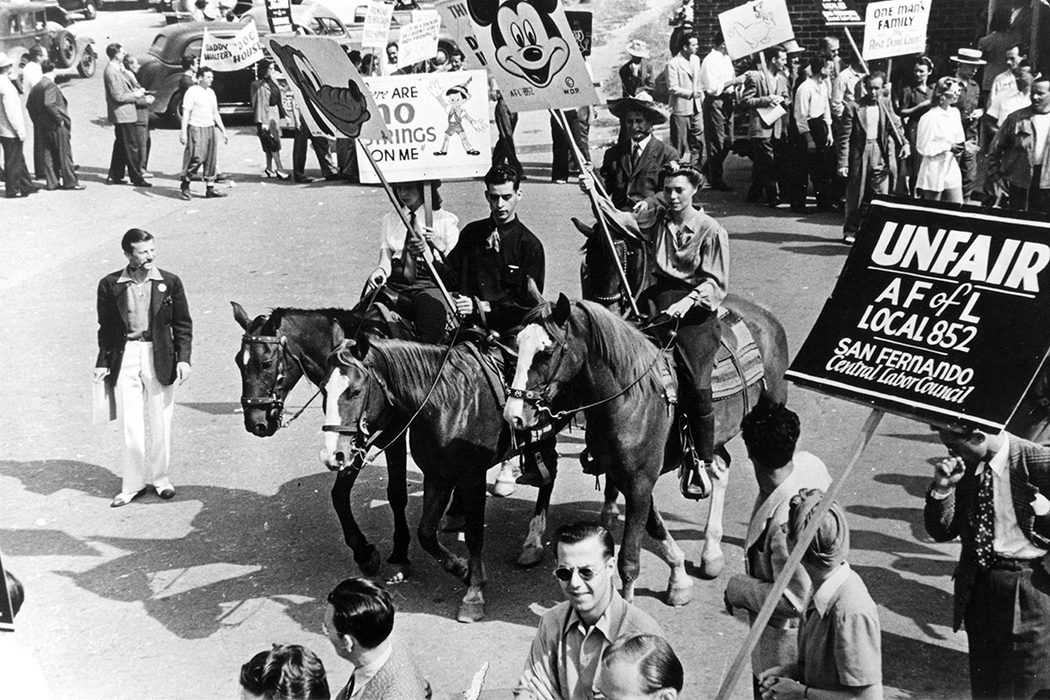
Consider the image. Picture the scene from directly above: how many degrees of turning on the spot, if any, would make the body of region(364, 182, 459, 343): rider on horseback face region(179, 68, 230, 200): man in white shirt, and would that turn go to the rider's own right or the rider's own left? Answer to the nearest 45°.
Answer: approximately 135° to the rider's own right

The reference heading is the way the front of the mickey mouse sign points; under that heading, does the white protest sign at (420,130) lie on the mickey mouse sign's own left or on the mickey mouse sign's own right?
on the mickey mouse sign's own right

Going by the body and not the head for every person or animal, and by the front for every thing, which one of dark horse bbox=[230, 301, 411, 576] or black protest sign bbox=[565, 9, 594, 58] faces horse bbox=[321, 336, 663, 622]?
the black protest sign

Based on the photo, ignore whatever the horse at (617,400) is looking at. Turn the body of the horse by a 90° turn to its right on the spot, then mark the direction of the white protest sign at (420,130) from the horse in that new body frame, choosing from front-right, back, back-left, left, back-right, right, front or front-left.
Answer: front

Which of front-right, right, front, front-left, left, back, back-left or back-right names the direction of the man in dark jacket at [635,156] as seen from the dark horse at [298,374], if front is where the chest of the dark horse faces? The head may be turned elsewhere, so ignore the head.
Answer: back

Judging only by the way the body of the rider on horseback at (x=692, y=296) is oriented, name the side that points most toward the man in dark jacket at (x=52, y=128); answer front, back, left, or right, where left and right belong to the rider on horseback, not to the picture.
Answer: right

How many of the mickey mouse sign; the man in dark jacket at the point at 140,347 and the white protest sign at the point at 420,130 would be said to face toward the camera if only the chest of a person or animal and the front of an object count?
3

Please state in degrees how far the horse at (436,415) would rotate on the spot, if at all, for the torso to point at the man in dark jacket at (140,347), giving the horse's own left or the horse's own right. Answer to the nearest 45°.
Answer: approximately 90° to the horse's own right

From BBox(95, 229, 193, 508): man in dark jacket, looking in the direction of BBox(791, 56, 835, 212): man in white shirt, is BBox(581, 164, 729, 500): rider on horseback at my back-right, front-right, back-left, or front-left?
front-right

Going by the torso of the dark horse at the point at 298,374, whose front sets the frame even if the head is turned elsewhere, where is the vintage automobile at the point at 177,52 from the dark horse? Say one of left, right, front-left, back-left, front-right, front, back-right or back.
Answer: back-right

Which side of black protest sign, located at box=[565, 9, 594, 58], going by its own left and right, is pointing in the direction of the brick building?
left

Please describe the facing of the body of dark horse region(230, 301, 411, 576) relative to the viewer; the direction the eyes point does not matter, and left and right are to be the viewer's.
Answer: facing the viewer and to the left of the viewer

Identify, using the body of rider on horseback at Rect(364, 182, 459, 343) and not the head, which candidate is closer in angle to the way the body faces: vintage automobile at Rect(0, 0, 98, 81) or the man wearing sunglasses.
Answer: the man wearing sunglasses

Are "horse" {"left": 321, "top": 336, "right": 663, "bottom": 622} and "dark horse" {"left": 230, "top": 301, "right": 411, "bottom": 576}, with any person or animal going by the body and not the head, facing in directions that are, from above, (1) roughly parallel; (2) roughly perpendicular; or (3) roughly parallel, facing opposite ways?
roughly parallel
